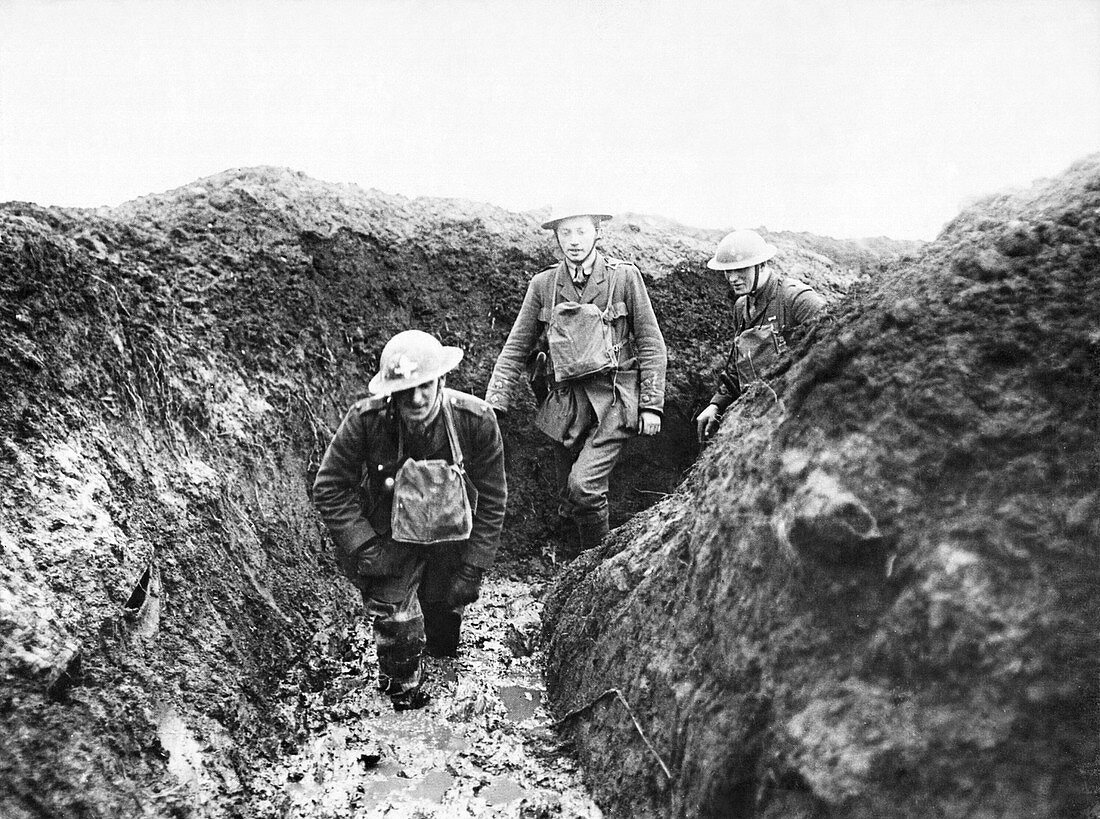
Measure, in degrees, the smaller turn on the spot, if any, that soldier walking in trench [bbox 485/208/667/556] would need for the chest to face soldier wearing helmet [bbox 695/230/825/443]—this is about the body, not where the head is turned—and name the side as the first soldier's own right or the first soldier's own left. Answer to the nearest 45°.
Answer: approximately 90° to the first soldier's own left

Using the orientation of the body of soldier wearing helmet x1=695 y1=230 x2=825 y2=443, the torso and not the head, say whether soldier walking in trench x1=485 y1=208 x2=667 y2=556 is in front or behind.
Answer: in front

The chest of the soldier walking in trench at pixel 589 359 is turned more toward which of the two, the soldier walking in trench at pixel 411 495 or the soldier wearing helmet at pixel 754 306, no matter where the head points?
the soldier walking in trench

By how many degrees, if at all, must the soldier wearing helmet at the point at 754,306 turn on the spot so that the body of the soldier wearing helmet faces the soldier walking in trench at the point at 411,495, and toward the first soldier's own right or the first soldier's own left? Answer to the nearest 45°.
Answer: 0° — they already face them

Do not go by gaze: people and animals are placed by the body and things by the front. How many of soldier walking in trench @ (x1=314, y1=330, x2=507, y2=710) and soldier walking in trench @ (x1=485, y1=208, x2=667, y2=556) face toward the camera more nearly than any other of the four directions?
2

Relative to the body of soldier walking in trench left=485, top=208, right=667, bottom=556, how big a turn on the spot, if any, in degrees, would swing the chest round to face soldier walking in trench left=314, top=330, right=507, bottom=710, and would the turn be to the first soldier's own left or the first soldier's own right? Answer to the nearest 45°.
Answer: approximately 45° to the first soldier's own right

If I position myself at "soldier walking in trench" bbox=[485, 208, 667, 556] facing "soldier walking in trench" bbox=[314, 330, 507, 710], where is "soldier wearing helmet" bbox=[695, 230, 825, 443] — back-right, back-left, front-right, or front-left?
back-left

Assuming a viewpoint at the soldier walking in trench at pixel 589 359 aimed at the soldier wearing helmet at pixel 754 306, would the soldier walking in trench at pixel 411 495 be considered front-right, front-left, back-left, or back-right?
back-right

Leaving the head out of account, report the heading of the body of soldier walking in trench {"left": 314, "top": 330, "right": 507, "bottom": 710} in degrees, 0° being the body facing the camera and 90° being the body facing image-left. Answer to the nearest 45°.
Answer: approximately 0°
